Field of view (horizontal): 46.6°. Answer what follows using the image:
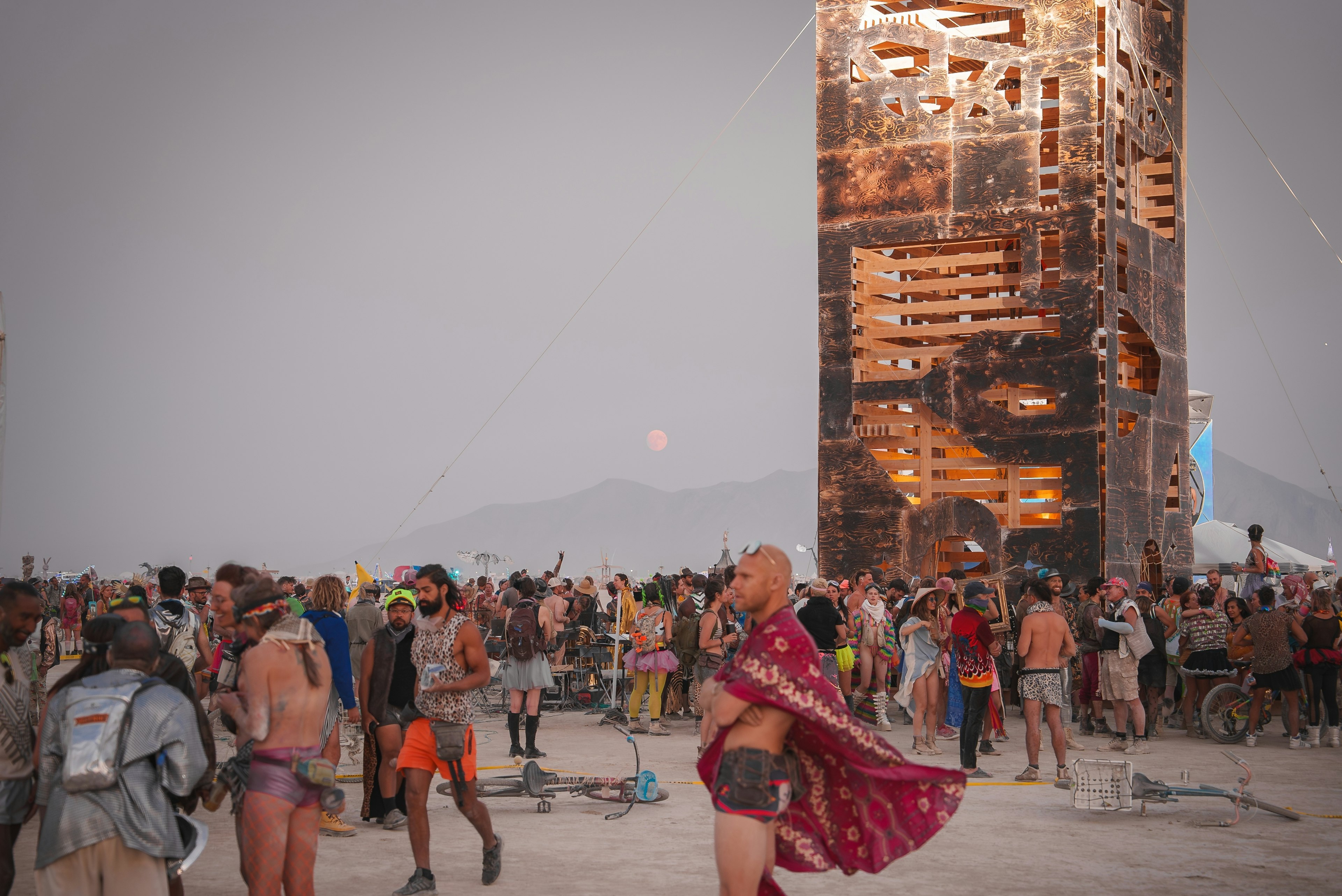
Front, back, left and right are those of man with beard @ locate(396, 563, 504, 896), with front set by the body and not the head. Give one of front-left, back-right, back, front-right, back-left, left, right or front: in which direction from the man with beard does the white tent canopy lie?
back

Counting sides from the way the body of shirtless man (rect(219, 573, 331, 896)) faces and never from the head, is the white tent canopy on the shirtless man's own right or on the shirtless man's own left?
on the shirtless man's own right

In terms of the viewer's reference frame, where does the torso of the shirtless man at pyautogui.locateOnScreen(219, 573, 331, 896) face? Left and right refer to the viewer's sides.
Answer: facing away from the viewer and to the left of the viewer

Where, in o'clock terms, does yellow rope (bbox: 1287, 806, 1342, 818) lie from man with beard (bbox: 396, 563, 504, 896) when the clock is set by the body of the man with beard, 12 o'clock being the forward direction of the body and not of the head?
The yellow rope is roughly at 7 o'clock from the man with beard.

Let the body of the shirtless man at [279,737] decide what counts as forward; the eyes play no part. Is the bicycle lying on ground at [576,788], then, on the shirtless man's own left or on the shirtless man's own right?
on the shirtless man's own right

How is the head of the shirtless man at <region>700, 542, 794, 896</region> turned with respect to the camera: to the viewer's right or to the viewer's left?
to the viewer's left

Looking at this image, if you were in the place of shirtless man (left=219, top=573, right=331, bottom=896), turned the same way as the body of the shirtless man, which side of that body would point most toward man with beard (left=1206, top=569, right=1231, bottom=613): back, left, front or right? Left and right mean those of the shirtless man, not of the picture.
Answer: right
